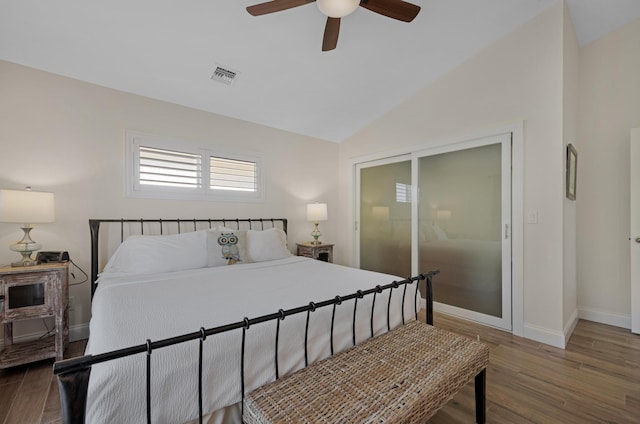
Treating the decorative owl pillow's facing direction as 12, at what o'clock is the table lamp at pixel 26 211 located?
The table lamp is roughly at 3 o'clock from the decorative owl pillow.

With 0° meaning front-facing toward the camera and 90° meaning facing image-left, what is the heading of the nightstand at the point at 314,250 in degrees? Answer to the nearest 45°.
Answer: approximately 315°

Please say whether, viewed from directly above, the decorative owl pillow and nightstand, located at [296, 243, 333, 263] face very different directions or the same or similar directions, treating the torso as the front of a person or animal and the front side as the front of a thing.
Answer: same or similar directions

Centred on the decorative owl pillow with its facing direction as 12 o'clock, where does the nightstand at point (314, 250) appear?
The nightstand is roughly at 8 o'clock from the decorative owl pillow.

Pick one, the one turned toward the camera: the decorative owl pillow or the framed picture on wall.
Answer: the decorative owl pillow

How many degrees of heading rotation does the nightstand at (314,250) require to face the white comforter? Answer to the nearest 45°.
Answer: approximately 45° to its right

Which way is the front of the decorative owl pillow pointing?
toward the camera

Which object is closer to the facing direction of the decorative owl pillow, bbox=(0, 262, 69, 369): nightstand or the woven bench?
the woven bench

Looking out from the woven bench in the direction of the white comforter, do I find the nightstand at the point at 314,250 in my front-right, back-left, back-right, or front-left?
front-right
